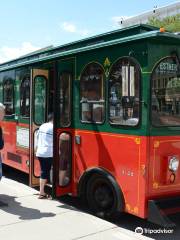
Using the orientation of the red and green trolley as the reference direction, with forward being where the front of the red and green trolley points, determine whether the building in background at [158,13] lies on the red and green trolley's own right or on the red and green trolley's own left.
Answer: on the red and green trolley's own left

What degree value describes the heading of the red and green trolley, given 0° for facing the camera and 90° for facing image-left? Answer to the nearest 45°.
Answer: approximately 315°
